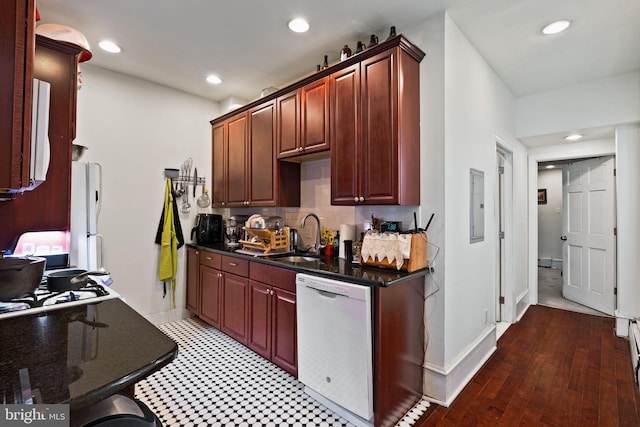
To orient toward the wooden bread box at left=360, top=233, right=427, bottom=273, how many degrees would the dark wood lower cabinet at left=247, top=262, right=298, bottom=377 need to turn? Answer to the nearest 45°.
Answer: approximately 90° to its left

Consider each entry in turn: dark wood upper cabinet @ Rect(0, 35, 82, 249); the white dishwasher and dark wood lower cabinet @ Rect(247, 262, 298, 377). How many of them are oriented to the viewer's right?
1

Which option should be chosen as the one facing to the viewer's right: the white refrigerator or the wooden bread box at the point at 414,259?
the white refrigerator

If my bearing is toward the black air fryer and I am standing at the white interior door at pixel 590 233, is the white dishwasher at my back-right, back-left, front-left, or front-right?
front-left

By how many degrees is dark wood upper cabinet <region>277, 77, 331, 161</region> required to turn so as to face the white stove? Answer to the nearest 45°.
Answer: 0° — it already faces it

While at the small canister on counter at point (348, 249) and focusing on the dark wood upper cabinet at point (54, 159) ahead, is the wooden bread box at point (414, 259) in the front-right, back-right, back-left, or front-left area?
back-left

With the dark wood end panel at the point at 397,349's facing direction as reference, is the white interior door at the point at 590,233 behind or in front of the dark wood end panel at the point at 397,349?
behind

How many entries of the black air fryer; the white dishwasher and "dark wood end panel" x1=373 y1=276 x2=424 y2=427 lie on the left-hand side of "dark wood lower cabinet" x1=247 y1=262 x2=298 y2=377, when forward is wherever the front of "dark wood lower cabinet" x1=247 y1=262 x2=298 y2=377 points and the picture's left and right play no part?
2

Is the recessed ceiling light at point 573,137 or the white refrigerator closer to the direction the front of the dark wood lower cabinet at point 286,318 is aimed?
the white refrigerator

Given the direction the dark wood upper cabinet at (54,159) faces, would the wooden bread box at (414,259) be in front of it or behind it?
in front

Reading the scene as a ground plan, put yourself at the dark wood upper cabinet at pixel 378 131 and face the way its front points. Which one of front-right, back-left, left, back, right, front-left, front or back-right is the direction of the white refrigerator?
front-right

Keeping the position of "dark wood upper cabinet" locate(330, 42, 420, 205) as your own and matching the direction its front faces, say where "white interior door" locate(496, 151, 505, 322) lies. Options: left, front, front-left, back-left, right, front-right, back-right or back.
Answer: back

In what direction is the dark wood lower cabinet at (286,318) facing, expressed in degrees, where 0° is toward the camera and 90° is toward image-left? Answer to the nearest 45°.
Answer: approximately 45°

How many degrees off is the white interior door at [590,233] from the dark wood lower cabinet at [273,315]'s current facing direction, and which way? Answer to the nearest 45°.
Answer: approximately 135° to its left

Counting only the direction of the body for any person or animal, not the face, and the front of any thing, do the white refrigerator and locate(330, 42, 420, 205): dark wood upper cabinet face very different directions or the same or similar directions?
very different directions
